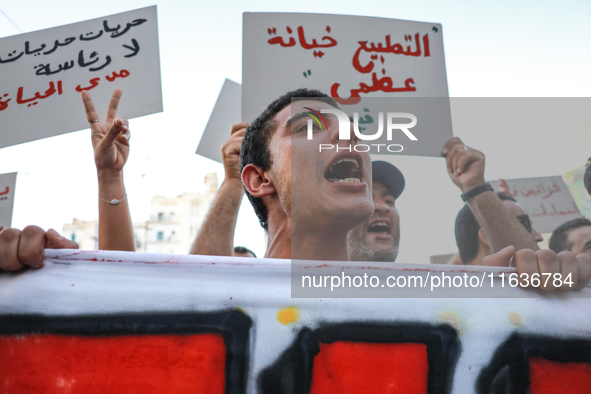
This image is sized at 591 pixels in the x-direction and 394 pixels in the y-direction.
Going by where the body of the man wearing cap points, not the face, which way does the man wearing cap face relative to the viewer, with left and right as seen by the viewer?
facing the viewer and to the right of the viewer

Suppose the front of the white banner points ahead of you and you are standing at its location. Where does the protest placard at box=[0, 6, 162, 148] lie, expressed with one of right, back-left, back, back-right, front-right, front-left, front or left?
back-right

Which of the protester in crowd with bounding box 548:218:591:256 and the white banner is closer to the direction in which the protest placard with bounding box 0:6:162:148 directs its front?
the white banner

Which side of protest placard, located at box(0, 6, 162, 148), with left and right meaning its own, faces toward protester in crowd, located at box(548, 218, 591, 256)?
left

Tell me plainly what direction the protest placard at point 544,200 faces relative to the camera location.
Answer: facing the viewer

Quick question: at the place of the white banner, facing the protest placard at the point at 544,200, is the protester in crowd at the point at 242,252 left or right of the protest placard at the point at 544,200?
left

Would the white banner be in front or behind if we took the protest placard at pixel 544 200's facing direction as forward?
in front

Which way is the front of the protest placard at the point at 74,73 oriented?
toward the camera

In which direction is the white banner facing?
toward the camera

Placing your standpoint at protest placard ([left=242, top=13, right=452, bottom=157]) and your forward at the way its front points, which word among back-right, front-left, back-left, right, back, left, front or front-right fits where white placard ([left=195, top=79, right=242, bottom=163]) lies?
right

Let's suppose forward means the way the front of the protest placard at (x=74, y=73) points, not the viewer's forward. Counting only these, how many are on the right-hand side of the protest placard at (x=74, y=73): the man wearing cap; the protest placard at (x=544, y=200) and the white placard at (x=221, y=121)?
0

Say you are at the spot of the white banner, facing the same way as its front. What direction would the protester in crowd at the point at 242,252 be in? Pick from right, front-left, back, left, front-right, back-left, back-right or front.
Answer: back

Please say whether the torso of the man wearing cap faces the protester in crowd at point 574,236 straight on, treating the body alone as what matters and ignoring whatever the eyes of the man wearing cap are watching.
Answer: no
